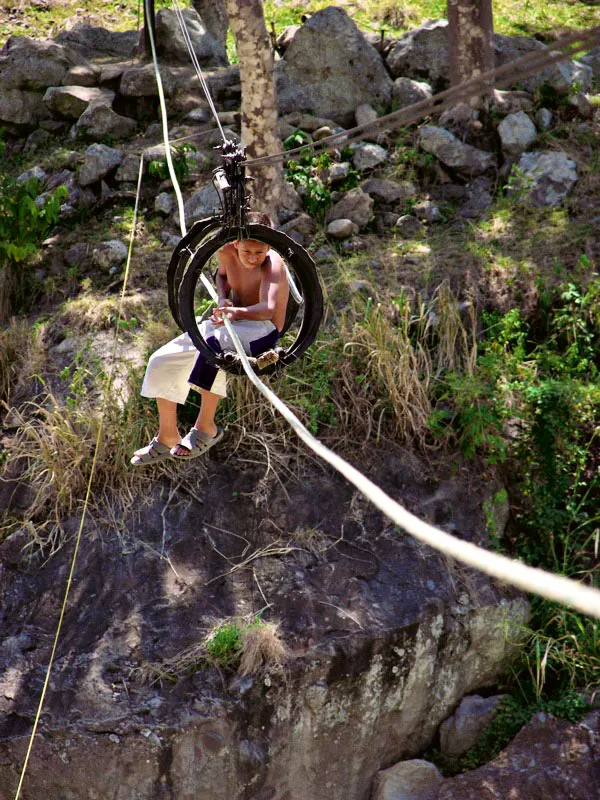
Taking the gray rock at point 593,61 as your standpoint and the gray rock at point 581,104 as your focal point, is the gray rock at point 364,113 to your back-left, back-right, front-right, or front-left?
front-right

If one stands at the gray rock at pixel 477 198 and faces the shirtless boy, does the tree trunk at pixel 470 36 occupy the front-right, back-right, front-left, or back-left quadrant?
back-right

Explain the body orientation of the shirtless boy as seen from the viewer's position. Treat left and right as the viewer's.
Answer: facing the viewer and to the left of the viewer

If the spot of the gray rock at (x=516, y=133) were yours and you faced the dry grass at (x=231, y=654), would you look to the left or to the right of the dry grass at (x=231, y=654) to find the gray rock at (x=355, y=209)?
right

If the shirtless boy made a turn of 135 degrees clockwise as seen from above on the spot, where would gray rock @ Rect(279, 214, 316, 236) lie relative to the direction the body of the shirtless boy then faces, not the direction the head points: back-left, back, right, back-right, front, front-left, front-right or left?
front

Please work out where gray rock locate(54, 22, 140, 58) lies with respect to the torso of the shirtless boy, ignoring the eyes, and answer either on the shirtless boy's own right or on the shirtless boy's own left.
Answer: on the shirtless boy's own right

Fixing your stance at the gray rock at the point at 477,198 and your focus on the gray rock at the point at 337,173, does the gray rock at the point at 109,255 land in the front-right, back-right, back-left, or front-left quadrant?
front-left

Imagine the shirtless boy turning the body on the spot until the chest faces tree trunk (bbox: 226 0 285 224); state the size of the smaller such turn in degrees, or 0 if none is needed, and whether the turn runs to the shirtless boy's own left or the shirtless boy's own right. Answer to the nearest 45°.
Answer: approximately 135° to the shirtless boy's own right

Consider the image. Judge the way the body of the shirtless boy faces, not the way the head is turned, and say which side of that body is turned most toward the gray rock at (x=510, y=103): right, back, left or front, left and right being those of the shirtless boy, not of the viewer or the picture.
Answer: back

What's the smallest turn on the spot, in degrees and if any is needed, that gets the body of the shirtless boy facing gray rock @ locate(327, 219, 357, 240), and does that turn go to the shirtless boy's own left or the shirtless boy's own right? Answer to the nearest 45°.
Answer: approximately 135° to the shirtless boy's own right

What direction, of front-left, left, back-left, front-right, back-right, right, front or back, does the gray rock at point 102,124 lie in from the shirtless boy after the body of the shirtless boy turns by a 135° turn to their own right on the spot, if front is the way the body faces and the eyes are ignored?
front
